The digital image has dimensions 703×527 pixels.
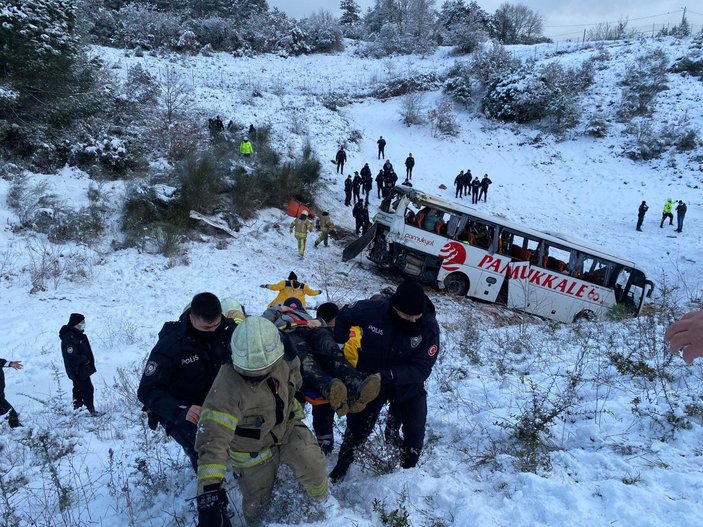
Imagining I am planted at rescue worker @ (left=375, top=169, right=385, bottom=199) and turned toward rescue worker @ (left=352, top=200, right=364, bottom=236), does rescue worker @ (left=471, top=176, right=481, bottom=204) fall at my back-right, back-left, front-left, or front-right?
back-left

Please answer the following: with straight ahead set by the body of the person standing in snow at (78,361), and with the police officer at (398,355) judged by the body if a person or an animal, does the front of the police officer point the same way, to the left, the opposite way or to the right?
to the right

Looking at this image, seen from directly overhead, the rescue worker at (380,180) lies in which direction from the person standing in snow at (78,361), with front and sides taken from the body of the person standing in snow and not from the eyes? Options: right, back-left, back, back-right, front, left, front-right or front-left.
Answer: left

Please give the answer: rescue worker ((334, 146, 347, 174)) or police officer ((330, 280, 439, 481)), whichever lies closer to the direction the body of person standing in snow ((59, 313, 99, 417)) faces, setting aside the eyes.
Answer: the police officer

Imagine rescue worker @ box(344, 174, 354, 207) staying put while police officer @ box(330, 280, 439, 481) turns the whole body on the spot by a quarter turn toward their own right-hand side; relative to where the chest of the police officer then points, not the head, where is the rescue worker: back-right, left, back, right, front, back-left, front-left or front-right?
right

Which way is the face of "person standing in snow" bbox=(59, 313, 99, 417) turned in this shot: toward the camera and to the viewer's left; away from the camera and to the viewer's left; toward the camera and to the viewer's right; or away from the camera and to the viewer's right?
toward the camera and to the viewer's right

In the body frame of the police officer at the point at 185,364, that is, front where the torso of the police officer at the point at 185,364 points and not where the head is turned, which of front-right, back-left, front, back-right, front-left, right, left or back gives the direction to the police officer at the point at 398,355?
front-left

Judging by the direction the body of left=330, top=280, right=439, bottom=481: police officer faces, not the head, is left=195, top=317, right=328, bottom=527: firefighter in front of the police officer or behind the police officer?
in front

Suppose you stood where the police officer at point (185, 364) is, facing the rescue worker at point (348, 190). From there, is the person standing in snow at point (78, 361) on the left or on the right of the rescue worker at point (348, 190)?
left

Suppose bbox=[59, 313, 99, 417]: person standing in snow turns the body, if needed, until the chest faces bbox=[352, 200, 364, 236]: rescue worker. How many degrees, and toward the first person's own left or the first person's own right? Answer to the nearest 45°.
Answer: approximately 90° to the first person's own left

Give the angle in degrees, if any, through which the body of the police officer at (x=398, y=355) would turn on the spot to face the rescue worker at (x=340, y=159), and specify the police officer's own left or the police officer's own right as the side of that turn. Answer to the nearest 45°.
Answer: approximately 180°
